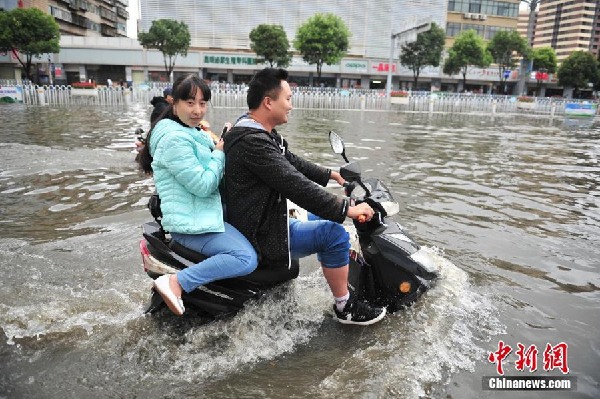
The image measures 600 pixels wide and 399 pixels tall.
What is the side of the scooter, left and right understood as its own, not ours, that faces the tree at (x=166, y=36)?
left

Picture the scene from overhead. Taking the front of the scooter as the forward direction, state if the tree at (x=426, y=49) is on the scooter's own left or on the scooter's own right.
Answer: on the scooter's own left

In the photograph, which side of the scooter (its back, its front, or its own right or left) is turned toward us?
right

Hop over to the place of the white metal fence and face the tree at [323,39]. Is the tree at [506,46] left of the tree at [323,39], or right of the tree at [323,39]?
right

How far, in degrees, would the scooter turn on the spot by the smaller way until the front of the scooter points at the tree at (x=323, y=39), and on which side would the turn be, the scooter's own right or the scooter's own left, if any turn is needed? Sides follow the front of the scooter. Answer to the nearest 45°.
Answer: approximately 90° to the scooter's own left

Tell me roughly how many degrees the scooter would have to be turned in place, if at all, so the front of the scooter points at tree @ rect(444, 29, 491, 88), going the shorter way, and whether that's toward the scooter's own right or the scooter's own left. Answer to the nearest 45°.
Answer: approximately 90° to the scooter's own left

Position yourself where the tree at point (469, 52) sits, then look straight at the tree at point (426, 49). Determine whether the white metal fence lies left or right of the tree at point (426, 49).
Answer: left

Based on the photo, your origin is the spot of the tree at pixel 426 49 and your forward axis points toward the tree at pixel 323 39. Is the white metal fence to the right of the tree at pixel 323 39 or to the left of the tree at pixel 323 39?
left

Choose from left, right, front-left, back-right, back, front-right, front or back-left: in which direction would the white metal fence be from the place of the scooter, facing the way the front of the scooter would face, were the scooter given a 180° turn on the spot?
right
